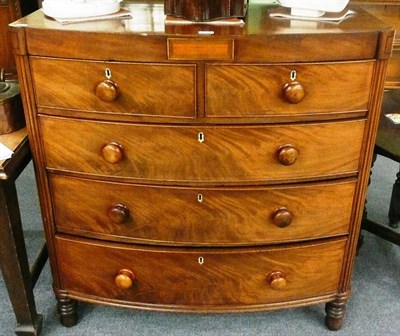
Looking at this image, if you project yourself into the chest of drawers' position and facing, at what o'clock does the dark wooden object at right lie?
The dark wooden object at right is roughly at 8 o'clock from the chest of drawers.

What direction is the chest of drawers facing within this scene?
toward the camera
